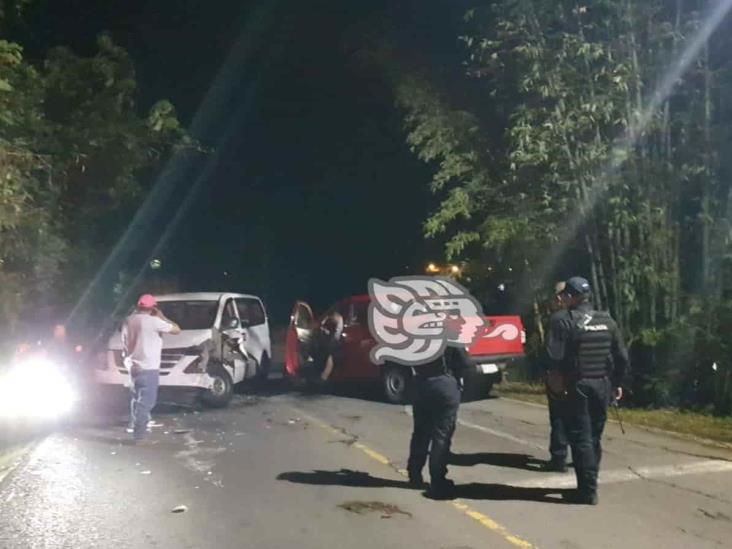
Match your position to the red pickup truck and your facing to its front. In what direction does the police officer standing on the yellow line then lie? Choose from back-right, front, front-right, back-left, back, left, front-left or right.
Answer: back-left

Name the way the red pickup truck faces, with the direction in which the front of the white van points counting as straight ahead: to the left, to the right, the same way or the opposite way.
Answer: to the right

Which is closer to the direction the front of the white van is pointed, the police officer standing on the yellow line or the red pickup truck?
the police officer standing on the yellow line

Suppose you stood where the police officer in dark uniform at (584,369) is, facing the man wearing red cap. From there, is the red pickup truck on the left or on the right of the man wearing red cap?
right

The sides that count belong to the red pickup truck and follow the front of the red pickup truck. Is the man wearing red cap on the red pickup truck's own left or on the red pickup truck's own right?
on the red pickup truck's own left

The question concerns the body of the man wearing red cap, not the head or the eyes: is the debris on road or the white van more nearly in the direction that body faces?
the white van

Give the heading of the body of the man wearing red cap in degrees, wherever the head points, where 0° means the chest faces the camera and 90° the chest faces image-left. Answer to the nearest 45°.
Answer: approximately 225°

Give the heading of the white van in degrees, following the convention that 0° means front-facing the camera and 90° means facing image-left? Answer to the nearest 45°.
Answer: approximately 45°

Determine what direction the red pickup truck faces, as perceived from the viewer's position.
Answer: facing away from the viewer and to the left of the viewer
